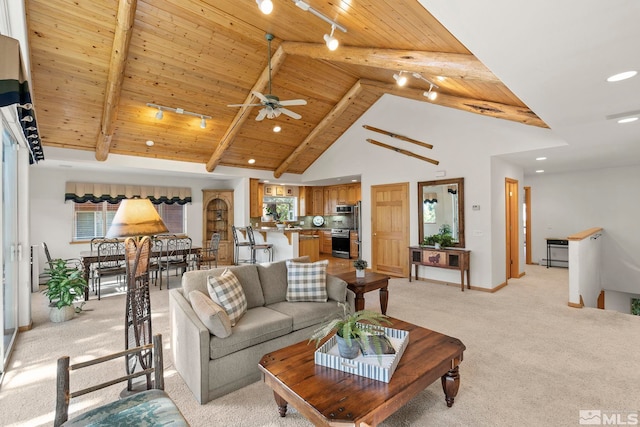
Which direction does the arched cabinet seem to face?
toward the camera

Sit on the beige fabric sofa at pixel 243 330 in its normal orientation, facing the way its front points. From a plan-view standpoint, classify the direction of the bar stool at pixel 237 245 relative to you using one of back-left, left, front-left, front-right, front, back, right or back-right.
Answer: back-left

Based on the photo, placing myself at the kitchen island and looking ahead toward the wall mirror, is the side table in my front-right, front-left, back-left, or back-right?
front-right

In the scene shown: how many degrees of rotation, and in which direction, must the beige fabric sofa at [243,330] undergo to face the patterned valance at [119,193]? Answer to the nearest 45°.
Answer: approximately 180°

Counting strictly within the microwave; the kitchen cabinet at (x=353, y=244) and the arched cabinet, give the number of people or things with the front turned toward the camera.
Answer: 3

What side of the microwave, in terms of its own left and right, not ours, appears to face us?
front

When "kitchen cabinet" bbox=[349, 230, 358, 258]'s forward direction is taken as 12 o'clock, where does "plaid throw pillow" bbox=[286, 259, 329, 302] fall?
The plaid throw pillow is roughly at 12 o'clock from the kitchen cabinet.

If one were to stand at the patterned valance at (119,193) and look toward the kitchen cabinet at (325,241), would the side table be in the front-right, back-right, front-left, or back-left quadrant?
front-right

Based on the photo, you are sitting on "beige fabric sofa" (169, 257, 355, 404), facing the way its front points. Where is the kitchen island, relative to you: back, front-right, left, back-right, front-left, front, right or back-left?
back-left

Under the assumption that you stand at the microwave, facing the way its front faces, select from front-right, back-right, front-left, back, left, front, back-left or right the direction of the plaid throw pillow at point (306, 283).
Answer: front

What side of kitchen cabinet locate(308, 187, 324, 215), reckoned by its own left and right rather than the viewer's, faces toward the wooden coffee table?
front

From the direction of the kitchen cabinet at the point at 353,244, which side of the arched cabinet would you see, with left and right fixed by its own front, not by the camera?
left

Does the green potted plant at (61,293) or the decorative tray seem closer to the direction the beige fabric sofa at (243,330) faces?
the decorative tray

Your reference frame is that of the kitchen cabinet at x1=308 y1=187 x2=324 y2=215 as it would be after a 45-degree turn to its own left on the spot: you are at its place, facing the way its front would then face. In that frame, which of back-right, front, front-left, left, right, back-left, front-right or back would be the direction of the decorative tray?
front-right

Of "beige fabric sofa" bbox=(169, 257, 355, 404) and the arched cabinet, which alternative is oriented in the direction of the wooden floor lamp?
the arched cabinet

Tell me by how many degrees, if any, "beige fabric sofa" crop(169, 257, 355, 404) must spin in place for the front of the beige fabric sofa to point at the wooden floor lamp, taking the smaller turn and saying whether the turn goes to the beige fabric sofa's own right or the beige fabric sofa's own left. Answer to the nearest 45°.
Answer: approximately 135° to the beige fabric sofa's own right

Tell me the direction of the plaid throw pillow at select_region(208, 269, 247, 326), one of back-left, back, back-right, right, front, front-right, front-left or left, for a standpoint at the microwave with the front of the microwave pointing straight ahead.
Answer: front

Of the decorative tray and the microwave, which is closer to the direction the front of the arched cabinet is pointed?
the decorative tray

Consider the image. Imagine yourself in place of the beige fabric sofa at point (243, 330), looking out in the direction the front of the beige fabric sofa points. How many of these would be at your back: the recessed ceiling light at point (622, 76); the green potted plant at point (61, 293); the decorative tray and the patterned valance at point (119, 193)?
2
